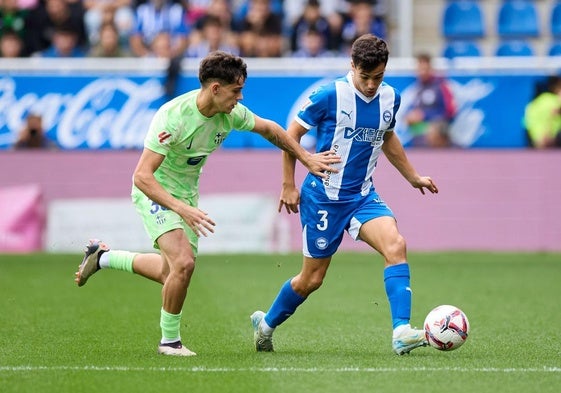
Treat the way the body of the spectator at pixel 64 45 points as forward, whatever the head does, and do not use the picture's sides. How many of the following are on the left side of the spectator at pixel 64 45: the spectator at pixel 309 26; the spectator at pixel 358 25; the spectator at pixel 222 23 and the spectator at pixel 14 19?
3

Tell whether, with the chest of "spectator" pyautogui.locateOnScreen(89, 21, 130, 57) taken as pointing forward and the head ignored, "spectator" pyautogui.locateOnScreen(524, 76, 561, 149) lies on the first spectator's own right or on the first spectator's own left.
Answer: on the first spectator's own left

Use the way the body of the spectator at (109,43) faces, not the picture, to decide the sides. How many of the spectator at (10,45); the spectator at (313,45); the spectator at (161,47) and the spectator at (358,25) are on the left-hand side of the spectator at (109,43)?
3

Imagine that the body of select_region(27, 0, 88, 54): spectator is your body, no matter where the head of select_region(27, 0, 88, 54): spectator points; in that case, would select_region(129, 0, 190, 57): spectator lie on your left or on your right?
on your left

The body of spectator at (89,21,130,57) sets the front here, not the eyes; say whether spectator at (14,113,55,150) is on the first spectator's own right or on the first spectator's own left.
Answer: on the first spectator's own right

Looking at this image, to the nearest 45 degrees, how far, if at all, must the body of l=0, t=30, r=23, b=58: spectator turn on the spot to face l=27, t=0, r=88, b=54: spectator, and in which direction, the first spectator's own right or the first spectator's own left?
approximately 135° to the first spectator's own left

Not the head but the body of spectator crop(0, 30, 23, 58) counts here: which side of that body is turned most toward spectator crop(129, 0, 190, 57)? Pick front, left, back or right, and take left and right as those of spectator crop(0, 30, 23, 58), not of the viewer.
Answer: left

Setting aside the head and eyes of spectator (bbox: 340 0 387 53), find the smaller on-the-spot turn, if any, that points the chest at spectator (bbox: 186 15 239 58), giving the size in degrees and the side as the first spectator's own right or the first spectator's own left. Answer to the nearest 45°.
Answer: approximately 90° to the first spectator's own right

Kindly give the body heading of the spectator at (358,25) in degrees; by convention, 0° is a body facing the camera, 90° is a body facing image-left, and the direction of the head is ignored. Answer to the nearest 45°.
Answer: approximately 0°

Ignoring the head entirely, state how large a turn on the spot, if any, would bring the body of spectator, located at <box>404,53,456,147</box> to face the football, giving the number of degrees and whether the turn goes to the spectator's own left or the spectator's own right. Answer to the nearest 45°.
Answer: approximately 45° to the spectator's own left

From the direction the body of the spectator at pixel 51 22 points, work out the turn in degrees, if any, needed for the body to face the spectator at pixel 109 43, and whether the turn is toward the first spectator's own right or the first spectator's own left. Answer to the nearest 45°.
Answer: approximately 45° to the first spectator's own left

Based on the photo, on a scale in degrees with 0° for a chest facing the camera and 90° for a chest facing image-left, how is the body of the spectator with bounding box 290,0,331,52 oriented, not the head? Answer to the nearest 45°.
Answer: approximately 0°
